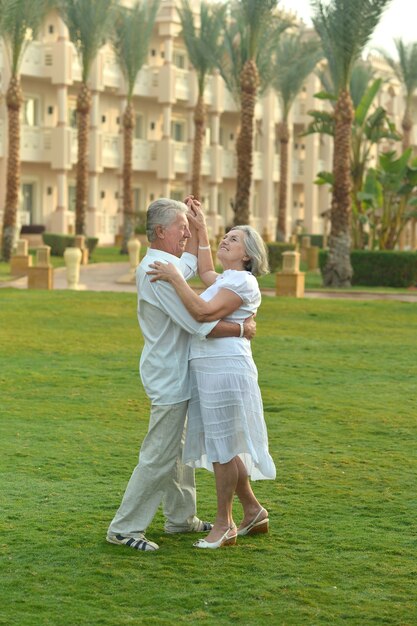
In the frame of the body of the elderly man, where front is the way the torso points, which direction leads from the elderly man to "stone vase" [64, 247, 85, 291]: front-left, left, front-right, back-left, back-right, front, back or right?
left

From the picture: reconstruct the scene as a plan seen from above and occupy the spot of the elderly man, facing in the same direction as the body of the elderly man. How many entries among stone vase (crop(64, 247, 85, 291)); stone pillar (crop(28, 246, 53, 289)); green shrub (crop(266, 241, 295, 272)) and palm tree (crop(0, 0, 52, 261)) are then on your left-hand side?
4

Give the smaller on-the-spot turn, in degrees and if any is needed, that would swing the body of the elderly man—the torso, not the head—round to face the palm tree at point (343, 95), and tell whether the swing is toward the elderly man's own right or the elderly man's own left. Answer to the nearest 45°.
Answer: approximately 90° to the elderly man's own left

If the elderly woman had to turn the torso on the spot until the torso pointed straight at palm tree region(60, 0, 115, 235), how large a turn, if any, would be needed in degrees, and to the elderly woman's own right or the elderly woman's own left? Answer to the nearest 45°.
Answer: approximately 90° to the elderly woman's own right

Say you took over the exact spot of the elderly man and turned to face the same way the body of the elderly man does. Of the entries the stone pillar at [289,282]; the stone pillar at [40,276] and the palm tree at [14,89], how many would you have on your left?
3

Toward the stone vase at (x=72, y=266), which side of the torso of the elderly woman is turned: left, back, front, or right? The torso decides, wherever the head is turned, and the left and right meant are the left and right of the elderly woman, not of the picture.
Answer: right

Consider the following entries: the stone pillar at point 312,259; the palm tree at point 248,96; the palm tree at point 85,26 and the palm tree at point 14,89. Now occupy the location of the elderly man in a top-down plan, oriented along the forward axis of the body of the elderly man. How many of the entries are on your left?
4

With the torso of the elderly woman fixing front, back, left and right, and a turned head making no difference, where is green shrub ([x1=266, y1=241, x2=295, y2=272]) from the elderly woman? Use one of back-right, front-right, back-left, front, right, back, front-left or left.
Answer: right

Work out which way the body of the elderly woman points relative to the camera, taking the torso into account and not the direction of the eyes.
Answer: to the viewer's left

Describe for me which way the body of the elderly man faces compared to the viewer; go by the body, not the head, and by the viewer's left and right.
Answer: facing to the right of the viewer

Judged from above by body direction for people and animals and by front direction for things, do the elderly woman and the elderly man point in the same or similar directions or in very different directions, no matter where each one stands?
very different directions

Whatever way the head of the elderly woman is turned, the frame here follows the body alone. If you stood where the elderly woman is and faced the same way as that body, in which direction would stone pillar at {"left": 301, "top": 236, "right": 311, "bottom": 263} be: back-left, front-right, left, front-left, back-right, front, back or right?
right
